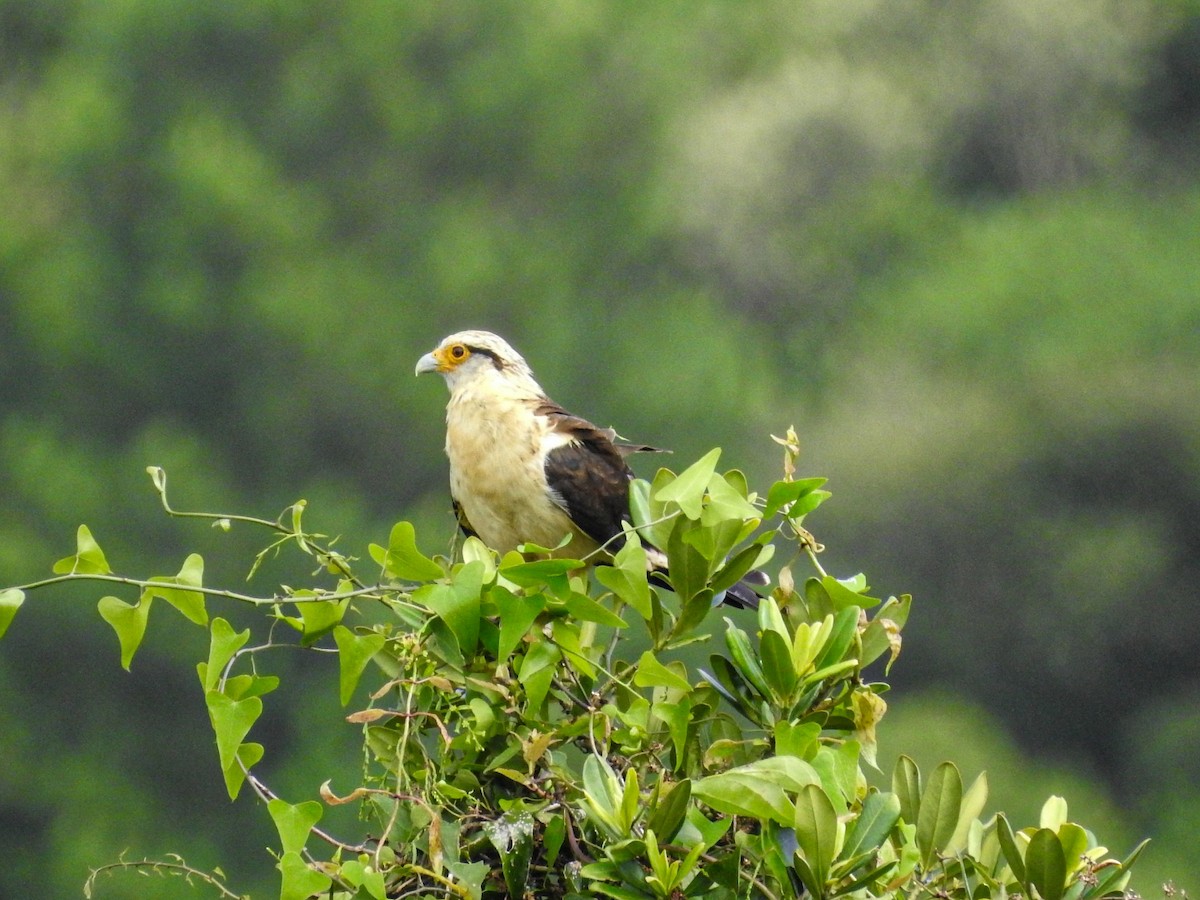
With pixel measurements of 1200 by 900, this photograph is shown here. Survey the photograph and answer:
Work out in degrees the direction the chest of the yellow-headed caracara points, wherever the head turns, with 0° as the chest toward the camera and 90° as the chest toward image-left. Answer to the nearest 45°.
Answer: approximately 45°
